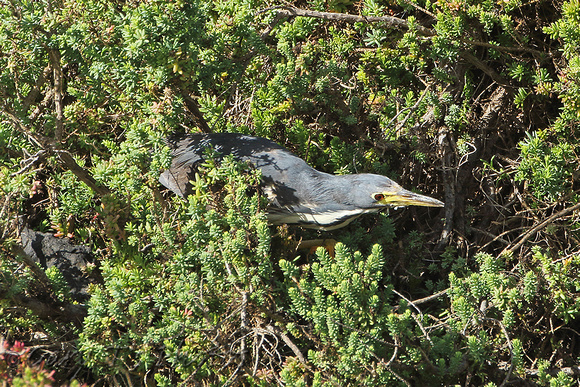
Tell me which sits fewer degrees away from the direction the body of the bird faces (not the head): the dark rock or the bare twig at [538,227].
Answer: the bare twig

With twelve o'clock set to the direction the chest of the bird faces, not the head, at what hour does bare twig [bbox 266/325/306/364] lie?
The bare twig is roughly at 3 o'clock from the bird.

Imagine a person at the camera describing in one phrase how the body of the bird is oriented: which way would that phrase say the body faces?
to the viewer's right

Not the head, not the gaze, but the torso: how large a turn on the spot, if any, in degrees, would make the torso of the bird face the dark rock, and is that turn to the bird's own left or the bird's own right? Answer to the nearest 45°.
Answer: approximately 180°

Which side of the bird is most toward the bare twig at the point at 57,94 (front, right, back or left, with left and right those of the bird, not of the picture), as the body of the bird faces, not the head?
back

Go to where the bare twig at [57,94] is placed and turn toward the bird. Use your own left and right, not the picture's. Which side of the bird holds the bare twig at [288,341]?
right

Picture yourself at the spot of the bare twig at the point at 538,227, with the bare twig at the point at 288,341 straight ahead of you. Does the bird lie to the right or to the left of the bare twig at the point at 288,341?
right
